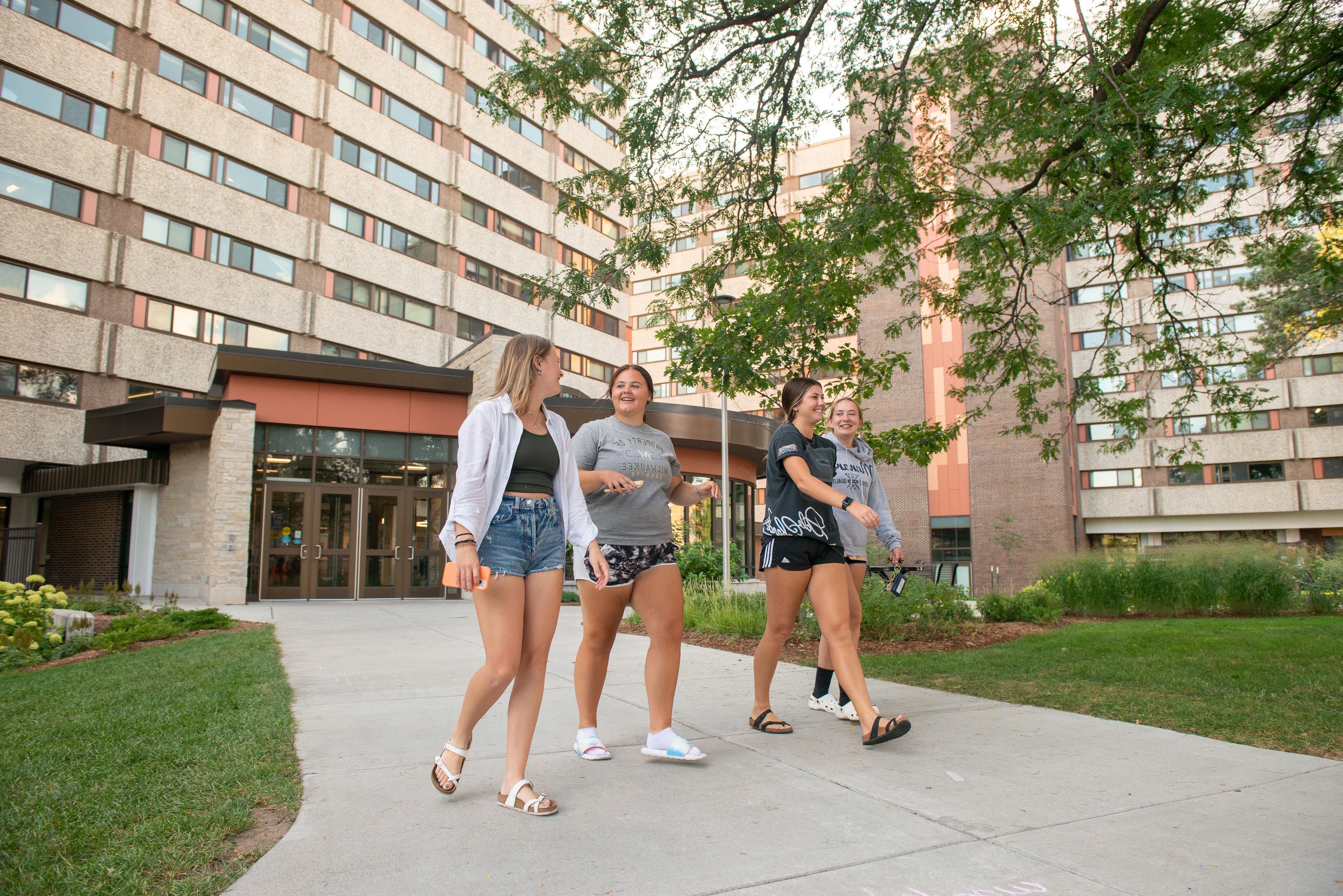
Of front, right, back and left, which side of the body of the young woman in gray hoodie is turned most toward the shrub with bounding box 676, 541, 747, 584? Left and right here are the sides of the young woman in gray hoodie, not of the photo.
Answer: back

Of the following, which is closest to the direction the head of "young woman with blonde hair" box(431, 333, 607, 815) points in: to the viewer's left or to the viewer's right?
to the viewer's right

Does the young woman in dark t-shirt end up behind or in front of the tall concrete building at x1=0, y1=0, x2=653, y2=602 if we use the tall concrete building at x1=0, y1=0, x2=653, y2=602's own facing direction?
in front

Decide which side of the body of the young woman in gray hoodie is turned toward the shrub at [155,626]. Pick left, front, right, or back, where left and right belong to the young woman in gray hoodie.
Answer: right

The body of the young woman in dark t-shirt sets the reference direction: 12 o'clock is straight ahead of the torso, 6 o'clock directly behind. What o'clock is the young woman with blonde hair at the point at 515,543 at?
The young woman with blonde hair is roughly at 3 o'clock from the young woman in dark t-shirt.

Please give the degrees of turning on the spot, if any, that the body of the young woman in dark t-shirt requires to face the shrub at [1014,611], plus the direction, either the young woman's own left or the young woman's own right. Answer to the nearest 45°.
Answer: approximately 135° to the young woman's own left

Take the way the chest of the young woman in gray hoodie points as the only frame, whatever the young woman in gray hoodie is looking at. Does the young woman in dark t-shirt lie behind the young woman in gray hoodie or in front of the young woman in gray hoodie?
in front

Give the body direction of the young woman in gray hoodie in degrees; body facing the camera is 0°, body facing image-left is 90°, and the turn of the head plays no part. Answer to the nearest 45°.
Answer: approximately 0°

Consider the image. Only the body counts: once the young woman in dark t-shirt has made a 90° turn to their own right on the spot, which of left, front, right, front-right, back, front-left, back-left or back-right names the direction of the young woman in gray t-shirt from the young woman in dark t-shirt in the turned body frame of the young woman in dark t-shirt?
front

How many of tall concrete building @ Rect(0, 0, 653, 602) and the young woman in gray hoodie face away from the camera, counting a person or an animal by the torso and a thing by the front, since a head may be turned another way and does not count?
0

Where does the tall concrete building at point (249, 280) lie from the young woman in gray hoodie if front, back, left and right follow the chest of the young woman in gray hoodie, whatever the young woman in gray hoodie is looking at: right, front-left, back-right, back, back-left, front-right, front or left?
back-right
